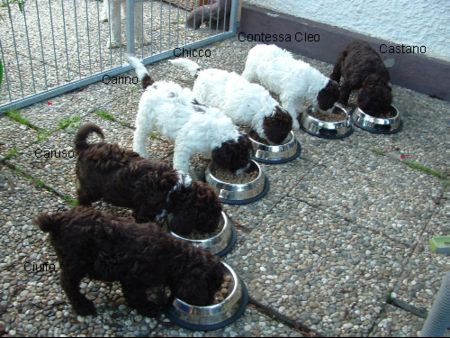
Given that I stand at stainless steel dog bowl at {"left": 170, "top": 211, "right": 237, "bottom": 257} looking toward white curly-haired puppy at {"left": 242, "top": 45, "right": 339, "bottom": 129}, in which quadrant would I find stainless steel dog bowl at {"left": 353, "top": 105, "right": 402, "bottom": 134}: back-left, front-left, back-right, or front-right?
front-right

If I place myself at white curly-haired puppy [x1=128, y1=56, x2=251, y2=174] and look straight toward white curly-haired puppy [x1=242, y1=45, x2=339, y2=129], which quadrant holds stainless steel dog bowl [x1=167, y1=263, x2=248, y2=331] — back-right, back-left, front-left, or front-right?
back-right

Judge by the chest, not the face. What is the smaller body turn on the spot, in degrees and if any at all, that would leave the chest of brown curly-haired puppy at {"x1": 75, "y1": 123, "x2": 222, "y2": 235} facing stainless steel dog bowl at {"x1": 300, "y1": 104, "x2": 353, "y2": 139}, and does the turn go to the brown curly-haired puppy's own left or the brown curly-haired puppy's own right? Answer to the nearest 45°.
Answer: approximately 90° to the brown curly-haired puppy's own left

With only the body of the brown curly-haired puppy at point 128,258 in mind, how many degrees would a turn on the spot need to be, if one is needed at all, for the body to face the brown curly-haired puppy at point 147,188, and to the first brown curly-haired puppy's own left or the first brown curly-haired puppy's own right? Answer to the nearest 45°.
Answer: approximately 90° to the first brown curly-haired puppy's own left

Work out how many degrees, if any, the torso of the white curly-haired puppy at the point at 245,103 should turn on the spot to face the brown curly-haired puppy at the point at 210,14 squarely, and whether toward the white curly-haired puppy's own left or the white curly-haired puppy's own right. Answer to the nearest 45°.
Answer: approximately 135° to the white curly-haired puppy's own left

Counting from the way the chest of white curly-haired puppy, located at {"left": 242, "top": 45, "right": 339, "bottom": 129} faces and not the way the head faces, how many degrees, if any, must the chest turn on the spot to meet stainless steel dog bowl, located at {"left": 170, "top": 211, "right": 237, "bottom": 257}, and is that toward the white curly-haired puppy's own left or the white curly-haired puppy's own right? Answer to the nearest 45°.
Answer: approximately 45° to the white curly-haired puppy's own right

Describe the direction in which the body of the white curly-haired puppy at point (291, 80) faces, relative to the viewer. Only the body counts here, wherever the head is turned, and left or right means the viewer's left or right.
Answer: facing the viewer and to the right of the viewer

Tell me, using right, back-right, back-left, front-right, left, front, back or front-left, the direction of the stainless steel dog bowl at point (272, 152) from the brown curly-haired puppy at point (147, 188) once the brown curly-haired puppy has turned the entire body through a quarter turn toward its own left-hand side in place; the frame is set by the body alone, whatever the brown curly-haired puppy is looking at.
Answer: front

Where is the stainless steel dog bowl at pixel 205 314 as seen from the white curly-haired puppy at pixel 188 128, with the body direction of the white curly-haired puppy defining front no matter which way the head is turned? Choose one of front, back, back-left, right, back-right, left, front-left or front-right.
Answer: front-right

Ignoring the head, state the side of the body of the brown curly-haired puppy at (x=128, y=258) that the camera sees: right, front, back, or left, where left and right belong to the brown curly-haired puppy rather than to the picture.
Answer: right
